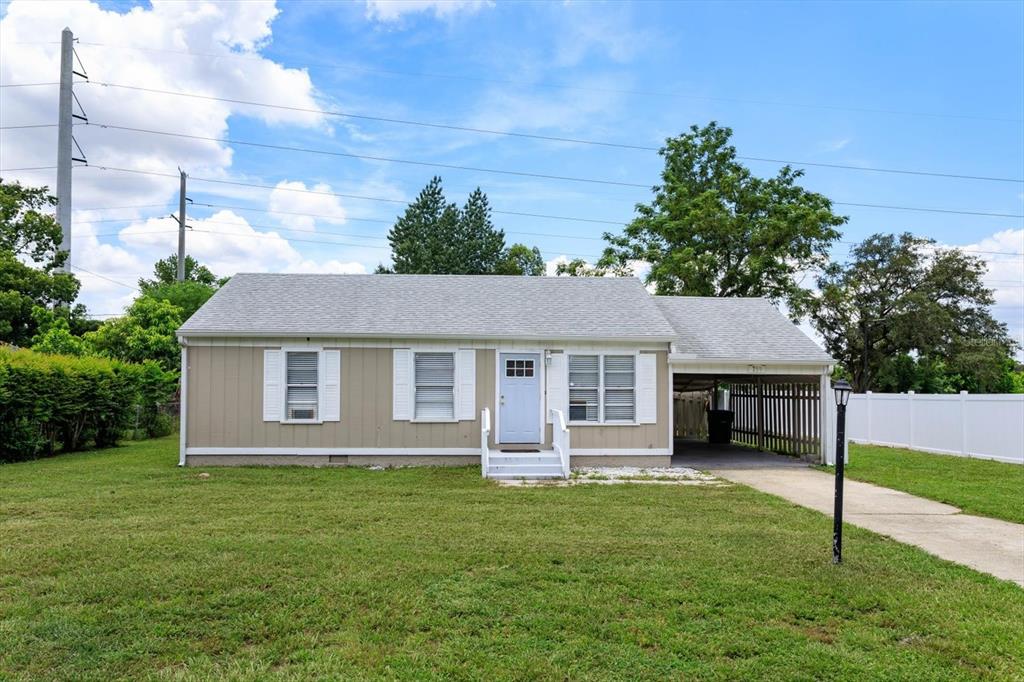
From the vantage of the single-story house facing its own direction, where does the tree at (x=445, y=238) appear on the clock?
The tree is roughly at 6 o'clock from the single-story house.

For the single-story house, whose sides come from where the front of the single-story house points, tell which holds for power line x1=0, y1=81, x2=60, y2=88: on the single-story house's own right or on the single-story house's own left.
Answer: on the single-story house's own right

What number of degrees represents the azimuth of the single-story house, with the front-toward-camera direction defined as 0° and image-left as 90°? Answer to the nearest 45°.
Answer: approximately 0°

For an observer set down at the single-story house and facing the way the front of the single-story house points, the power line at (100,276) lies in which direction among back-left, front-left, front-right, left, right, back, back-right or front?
back-right

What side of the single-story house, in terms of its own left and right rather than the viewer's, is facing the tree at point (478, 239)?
back

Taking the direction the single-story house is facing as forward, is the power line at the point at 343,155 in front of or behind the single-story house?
behind

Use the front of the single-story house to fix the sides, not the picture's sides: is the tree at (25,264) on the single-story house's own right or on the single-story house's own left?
on the single-story house's own right

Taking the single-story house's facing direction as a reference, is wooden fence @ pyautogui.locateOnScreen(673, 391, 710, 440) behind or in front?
behind

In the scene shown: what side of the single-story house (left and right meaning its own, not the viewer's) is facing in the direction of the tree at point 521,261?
back
